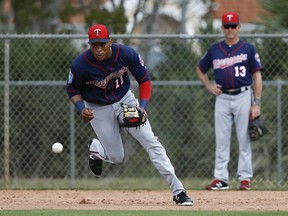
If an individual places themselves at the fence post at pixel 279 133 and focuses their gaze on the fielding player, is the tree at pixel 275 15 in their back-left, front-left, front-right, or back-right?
back-right

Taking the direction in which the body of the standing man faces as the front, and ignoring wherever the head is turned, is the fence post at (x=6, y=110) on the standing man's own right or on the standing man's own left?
on the standing man's own right

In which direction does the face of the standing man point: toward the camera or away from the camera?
toward the camera

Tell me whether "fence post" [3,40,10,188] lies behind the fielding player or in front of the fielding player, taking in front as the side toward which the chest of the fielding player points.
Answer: behind

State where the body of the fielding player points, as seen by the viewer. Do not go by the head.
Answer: toward the camera

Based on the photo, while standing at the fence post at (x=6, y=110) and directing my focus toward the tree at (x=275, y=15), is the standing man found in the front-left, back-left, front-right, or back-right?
front-right

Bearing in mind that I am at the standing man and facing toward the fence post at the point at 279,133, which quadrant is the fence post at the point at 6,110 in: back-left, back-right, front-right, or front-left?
back-left

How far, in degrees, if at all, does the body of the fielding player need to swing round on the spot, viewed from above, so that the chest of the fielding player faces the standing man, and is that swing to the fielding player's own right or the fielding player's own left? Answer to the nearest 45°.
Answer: approximately 135° to the fielding player's own left

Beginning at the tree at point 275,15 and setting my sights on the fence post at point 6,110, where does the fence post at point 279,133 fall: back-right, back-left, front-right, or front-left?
front-left

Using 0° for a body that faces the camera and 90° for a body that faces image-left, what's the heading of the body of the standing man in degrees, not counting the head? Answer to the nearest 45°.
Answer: approximately 0°

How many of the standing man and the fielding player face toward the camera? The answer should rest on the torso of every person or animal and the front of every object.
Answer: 2

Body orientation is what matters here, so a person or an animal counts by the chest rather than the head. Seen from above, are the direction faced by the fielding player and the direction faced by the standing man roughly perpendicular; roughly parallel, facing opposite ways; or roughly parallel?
roughly parallel
